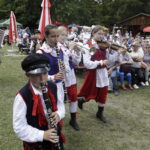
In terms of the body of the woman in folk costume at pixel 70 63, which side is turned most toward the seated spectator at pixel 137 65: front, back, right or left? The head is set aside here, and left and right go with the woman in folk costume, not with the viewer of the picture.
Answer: left

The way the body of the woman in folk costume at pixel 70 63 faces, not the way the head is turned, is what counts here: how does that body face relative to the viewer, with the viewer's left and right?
facing the viewer and to the right of the viewer

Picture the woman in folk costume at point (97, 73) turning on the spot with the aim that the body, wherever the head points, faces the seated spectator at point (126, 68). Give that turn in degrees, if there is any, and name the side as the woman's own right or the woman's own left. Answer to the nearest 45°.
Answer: approximately 135° to the woman's own left

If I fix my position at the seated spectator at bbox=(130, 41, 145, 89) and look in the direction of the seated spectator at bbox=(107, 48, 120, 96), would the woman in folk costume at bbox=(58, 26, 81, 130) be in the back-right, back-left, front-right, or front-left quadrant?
front-left

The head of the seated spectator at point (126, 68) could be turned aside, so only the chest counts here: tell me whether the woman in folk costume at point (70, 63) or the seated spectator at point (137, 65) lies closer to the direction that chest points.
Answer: the woman in folk costume

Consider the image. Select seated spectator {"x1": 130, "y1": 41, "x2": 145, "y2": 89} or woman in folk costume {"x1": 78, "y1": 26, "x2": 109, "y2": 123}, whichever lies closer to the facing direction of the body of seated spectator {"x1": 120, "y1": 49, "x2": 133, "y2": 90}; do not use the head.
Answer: the woman in folk costume

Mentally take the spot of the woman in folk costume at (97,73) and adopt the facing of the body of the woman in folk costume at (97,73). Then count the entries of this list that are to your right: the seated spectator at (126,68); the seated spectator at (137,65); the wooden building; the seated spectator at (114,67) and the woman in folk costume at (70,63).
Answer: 1

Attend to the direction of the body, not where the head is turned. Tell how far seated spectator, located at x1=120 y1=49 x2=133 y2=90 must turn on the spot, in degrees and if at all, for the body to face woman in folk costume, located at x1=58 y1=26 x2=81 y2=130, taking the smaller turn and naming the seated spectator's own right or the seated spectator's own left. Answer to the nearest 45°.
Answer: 0° — they already face them

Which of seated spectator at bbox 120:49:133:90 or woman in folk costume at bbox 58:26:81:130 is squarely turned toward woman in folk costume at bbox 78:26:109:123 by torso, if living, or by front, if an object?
the seated spectator

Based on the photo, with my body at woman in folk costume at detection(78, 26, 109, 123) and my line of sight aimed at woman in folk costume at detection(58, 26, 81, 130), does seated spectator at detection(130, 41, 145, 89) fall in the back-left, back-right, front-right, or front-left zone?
back-right

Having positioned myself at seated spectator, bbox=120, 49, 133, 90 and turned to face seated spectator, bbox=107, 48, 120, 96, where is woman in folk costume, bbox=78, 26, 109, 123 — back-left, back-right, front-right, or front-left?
front-left

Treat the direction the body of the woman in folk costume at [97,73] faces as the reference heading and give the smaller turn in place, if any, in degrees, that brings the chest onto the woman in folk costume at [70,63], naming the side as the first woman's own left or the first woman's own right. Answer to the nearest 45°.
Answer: approximately 90° to the first woman's own right
